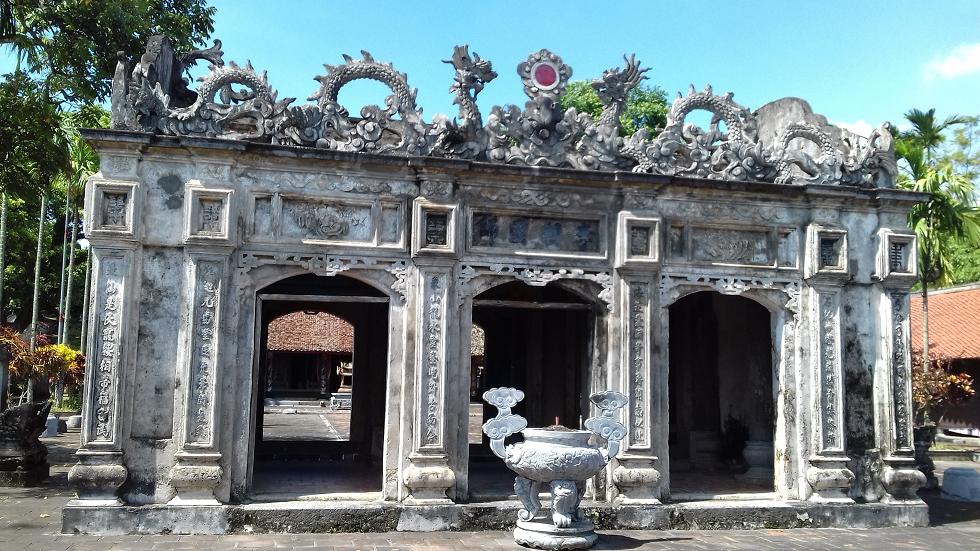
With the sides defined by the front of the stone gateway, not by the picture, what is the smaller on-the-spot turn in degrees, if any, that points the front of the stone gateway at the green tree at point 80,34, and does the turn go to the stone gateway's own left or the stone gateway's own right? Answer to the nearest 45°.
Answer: approximately 135° to the stone gateway's own right

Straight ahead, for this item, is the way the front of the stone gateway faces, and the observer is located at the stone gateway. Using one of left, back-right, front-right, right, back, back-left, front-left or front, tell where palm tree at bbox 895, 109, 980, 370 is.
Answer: back-left

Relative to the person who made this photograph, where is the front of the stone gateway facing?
facing the viewer

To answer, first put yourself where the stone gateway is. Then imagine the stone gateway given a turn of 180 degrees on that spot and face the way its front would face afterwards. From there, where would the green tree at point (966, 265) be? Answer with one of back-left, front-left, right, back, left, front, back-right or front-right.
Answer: front-right

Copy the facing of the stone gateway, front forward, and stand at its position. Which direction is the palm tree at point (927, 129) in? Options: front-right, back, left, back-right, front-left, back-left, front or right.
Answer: back-left

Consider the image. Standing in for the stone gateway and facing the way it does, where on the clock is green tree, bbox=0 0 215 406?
The green tree is roughly at 4 o'clock from the stone gateway.

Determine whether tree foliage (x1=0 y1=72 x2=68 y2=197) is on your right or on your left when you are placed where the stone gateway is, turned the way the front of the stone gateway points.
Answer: on your right

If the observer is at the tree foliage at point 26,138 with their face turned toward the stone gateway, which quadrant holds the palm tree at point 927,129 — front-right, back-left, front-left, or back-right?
front-left
